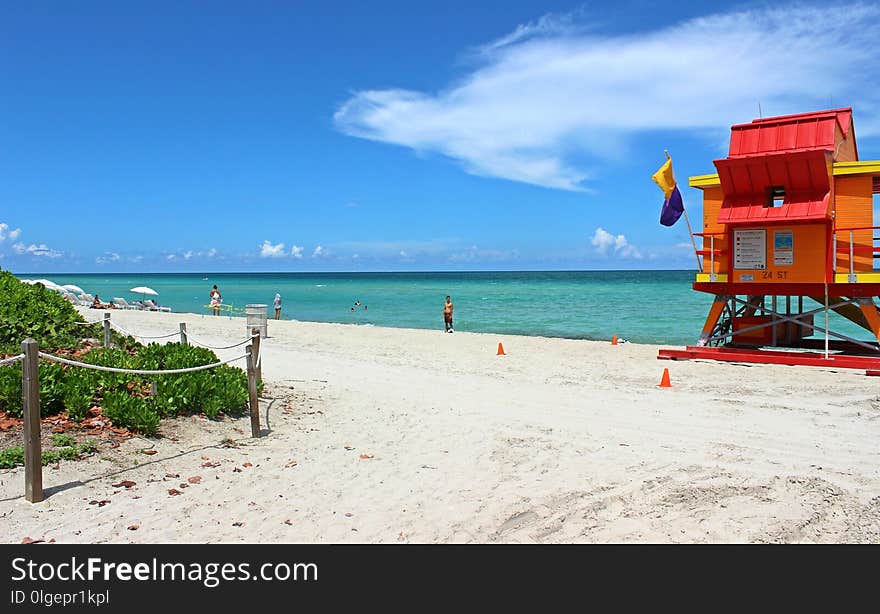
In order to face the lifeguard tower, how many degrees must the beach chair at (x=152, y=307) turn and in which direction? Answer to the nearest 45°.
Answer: approximately 90° to its right

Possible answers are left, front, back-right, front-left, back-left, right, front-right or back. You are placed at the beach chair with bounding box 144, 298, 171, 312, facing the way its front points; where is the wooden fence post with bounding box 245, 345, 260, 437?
right
